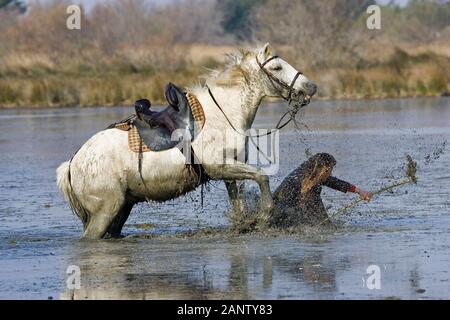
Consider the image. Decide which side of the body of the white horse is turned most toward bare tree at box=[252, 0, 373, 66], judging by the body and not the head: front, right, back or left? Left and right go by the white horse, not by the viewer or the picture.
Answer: left

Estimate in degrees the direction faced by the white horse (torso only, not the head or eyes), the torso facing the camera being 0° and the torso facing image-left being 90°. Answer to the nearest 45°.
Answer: approximately 270°
